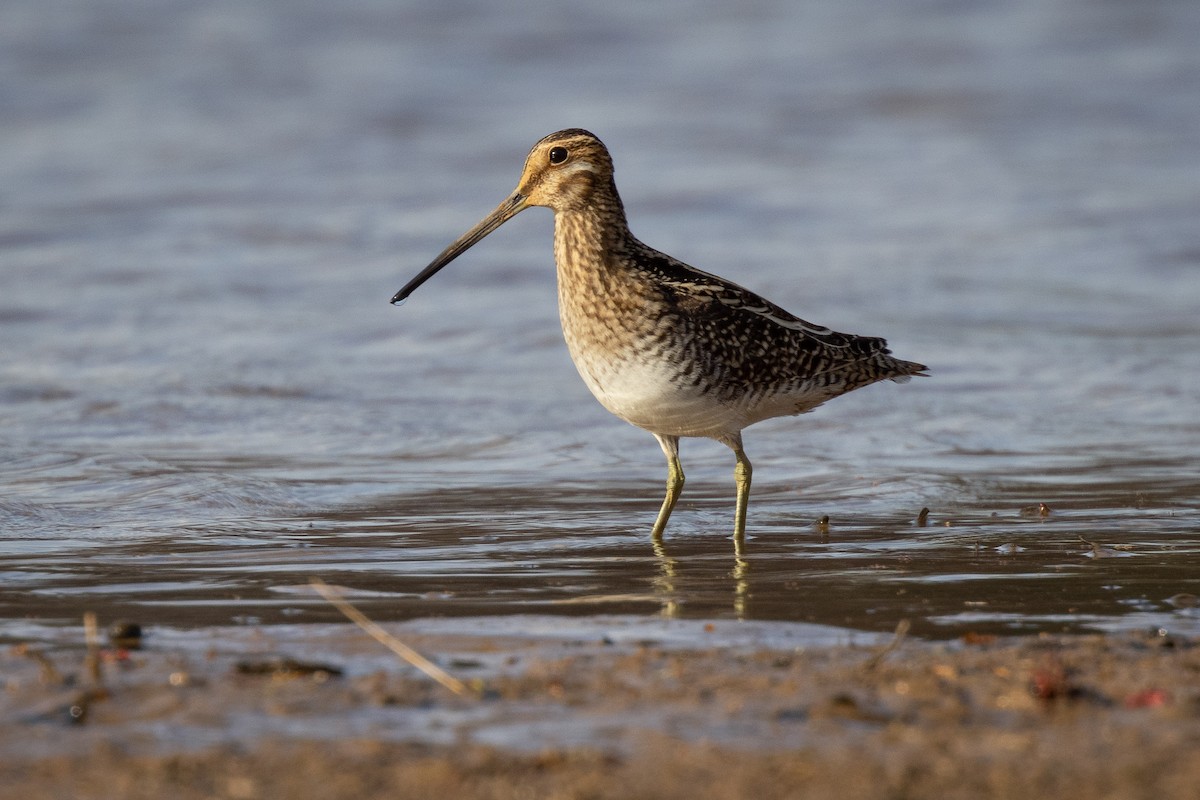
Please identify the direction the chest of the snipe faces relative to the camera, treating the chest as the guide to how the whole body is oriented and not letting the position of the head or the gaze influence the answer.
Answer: to the viewer's left

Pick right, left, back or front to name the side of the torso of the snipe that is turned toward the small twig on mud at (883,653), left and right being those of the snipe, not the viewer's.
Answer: left

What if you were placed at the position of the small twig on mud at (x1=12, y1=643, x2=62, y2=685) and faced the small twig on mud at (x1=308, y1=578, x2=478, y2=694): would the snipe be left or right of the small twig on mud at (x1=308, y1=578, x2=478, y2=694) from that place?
left

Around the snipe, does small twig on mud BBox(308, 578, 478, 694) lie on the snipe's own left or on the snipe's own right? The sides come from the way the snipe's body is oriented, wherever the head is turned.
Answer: on the snipe's own left
